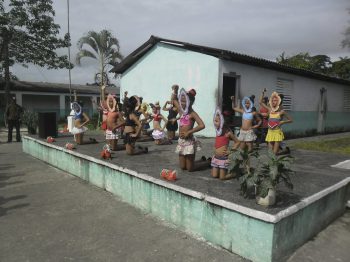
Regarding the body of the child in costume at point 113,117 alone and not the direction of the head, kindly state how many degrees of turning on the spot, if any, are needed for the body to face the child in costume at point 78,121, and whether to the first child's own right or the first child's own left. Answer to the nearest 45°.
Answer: approximately 90° to the first child's own right

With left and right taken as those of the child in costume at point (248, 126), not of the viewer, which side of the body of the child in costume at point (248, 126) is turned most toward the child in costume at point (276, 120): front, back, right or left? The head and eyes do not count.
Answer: left

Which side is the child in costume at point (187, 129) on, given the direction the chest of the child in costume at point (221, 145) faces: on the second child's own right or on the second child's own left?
on the second child's own right

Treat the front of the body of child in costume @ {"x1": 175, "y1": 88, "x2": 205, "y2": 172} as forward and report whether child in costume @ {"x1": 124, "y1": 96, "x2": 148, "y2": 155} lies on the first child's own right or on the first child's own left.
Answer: on the first child's own right

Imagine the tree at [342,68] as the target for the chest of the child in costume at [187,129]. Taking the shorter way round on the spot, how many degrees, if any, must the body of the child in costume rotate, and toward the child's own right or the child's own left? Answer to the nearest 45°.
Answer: approximately 180°

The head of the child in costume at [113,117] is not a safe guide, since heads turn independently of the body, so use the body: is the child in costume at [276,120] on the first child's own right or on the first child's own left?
on the first child's own left

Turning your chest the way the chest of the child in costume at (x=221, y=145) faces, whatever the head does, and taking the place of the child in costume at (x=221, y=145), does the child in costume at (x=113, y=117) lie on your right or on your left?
on your right
